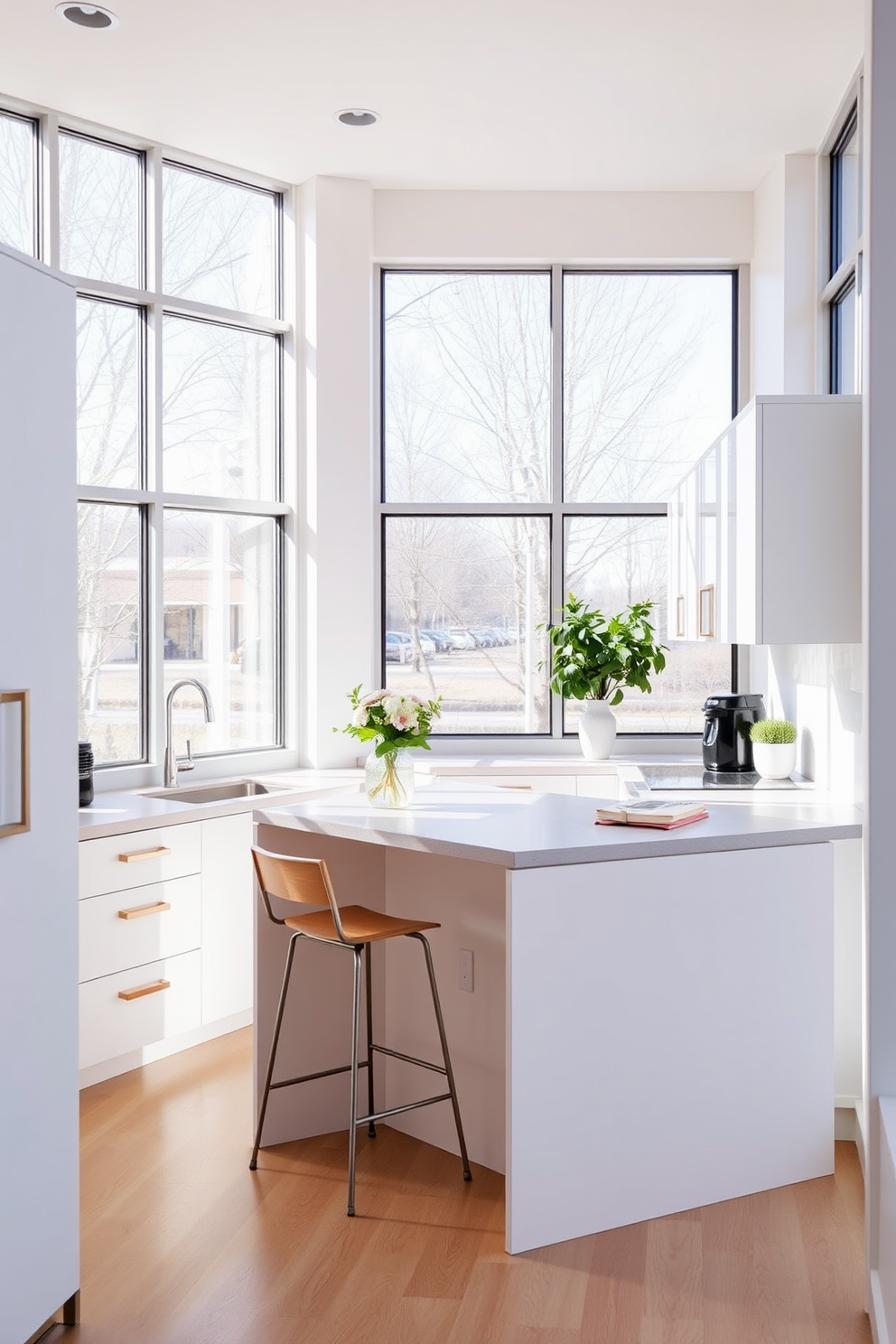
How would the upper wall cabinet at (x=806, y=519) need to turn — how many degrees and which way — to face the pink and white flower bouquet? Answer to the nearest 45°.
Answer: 0° — it already faces it

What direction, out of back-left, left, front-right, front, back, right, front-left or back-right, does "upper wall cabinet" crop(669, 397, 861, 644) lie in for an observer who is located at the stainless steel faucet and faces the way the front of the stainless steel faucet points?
front

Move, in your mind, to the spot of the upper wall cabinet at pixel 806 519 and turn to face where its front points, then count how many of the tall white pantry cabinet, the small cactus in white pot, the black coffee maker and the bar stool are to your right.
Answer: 2

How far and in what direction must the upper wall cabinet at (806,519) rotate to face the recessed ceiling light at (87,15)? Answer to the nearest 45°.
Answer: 0° — it already faces it

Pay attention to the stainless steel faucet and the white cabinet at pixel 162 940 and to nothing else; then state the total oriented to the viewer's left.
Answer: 0

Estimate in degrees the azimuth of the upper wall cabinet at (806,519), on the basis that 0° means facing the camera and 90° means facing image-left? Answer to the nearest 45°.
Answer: approximately 90°

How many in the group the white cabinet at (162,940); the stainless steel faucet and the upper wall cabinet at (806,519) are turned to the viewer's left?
1

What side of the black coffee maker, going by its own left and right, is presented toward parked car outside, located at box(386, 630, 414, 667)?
right

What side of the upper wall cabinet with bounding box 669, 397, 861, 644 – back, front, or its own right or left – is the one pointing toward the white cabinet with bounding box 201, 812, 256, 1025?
front

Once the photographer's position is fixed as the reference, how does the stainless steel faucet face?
facing the viewer and to the right of the viewer

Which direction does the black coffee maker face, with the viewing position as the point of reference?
facing the viewer and to the left of the viewer
